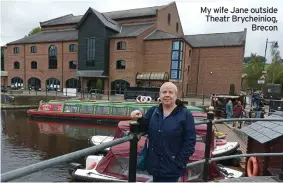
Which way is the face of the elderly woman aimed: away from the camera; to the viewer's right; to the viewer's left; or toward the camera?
toward the camera

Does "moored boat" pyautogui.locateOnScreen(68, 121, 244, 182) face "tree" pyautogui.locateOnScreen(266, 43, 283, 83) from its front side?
no

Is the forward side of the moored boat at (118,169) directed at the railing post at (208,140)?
no

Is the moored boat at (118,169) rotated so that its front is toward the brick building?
no

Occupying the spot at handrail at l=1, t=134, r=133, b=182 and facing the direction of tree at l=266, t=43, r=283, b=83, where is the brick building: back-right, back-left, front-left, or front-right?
front-left

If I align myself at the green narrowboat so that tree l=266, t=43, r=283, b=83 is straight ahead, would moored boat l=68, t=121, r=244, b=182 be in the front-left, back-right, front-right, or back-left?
back-right
